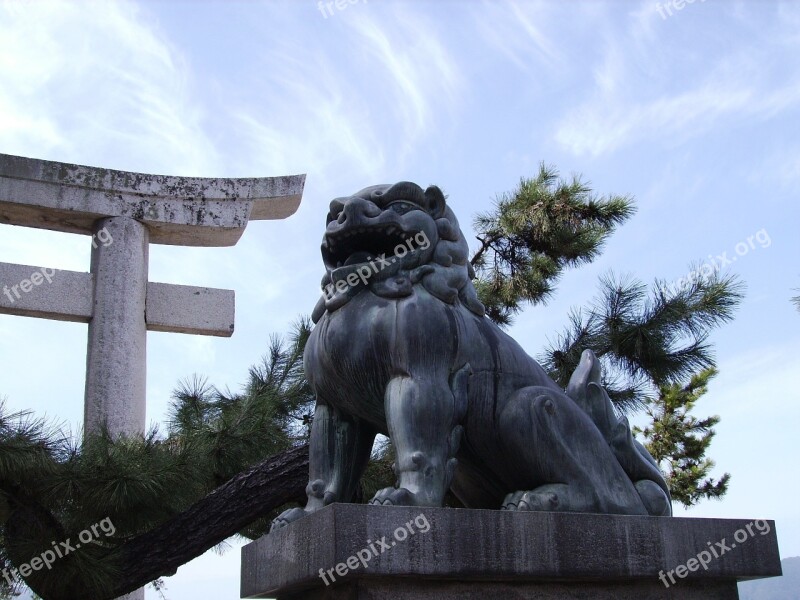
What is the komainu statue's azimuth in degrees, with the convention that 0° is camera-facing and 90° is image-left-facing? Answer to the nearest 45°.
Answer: approximately 45°

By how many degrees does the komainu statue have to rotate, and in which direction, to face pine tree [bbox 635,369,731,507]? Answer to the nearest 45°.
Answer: approximately 135° to its right
